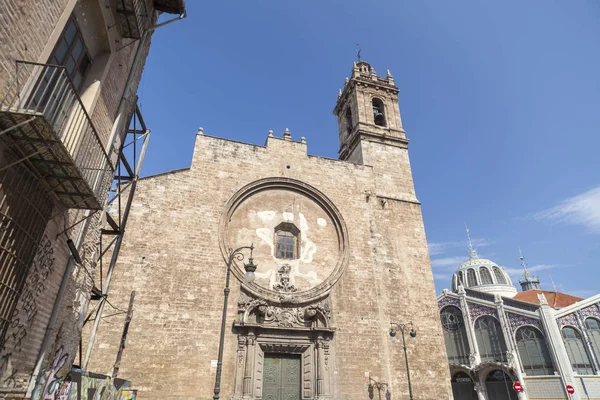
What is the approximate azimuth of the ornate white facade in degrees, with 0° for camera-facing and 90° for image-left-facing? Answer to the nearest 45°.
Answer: approximately 45°

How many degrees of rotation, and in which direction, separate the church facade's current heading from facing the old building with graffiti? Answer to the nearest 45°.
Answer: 0° — it already faces it

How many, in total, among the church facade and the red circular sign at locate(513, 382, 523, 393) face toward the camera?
2

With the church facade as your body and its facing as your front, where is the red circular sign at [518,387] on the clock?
The red circular sign is roughly at 8 o'clock from the church facade.

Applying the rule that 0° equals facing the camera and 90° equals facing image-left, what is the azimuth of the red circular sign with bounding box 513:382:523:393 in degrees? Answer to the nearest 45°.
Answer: approximately 0°
